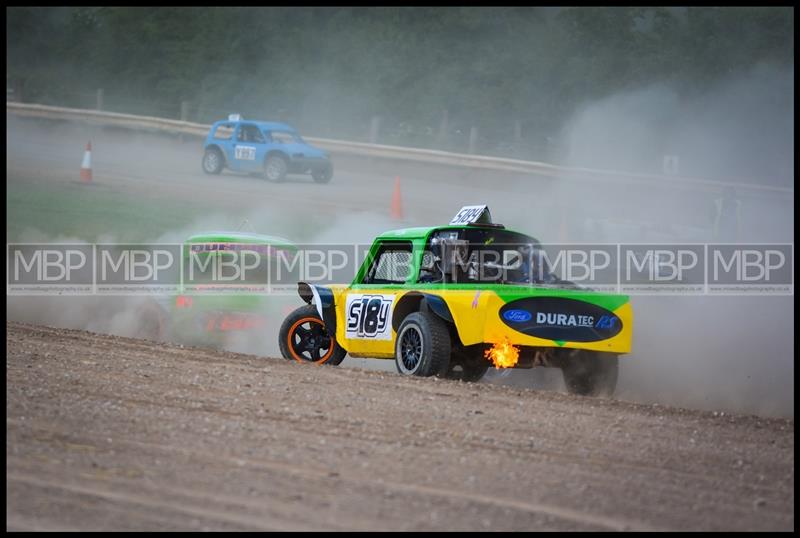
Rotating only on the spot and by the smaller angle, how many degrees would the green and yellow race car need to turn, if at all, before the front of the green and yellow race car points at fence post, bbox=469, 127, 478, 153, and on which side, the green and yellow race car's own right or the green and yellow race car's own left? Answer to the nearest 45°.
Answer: approximately 45° to the green and yellow race car's own right

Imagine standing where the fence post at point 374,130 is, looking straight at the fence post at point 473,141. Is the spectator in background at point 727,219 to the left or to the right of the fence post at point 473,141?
right

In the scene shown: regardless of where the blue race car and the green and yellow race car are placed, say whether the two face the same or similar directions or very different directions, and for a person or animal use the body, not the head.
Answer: very different directions

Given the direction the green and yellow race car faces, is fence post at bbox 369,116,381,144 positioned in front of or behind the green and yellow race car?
in front

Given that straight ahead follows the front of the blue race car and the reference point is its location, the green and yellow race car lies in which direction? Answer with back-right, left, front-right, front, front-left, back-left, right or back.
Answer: front-right

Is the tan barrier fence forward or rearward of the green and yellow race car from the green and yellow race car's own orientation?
forward

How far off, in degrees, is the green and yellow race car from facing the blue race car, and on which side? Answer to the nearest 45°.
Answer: approximately 45° to its right

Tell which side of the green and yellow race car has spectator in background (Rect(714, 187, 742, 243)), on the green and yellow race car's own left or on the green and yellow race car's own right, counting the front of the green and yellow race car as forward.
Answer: on the green and yellow race car's own right

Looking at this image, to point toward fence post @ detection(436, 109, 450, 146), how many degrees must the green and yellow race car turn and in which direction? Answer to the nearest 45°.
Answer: approximately 45° to its right

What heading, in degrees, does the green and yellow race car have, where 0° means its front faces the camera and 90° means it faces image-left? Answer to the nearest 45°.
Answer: approximately 135°
